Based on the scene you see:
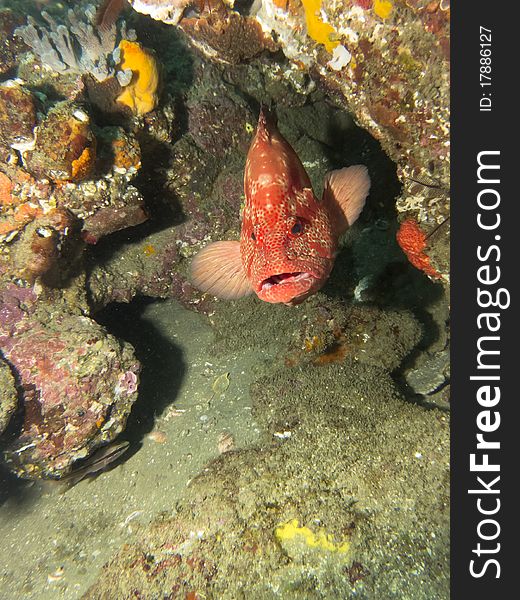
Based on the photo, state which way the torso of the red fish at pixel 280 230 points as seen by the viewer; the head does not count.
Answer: toward the camera

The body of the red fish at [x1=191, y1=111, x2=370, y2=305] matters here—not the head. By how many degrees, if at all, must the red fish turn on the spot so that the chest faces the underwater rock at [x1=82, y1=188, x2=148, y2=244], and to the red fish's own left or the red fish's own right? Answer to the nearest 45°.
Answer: approximately 135° to the red fish's own right

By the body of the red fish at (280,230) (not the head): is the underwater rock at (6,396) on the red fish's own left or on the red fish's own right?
on the red fish's own right

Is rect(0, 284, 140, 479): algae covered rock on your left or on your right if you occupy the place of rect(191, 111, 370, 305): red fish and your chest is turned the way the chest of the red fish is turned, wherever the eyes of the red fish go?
on your right

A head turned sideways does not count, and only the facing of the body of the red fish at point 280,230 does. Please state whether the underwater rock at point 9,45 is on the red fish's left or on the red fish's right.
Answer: on the red fish's right

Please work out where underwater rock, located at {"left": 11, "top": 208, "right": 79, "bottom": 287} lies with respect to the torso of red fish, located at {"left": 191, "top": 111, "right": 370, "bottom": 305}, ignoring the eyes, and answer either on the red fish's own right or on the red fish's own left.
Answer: on the red fish's own right

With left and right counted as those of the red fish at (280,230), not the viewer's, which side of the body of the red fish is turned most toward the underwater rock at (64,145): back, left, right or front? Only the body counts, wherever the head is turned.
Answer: right
